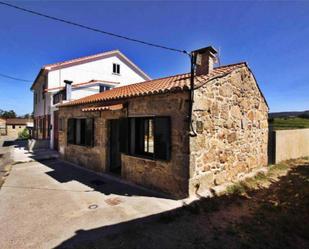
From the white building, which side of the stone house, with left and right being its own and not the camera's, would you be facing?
right

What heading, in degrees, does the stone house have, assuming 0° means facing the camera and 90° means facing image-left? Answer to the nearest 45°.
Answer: approximately 45°
